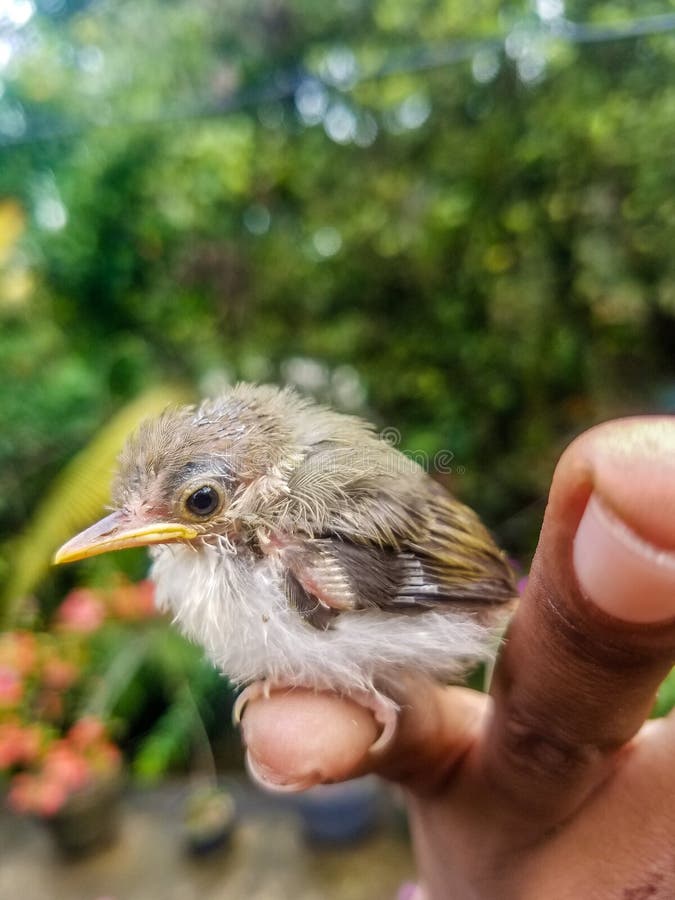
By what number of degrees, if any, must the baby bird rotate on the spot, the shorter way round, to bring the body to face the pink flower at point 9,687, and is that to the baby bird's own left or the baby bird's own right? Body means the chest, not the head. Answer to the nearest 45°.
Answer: approximately 45° to the baby bird's own right

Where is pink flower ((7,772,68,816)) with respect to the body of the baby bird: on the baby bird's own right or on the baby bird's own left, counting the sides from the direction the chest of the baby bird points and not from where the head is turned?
on the baby bird's own right

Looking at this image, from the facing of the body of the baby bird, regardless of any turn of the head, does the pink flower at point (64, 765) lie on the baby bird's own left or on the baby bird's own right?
on the baby bird's own right

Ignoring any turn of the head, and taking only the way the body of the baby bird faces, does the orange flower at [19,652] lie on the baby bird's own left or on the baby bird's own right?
on the baby bird's own right

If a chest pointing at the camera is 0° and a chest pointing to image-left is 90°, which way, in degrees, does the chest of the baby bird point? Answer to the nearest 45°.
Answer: approximately 90°
